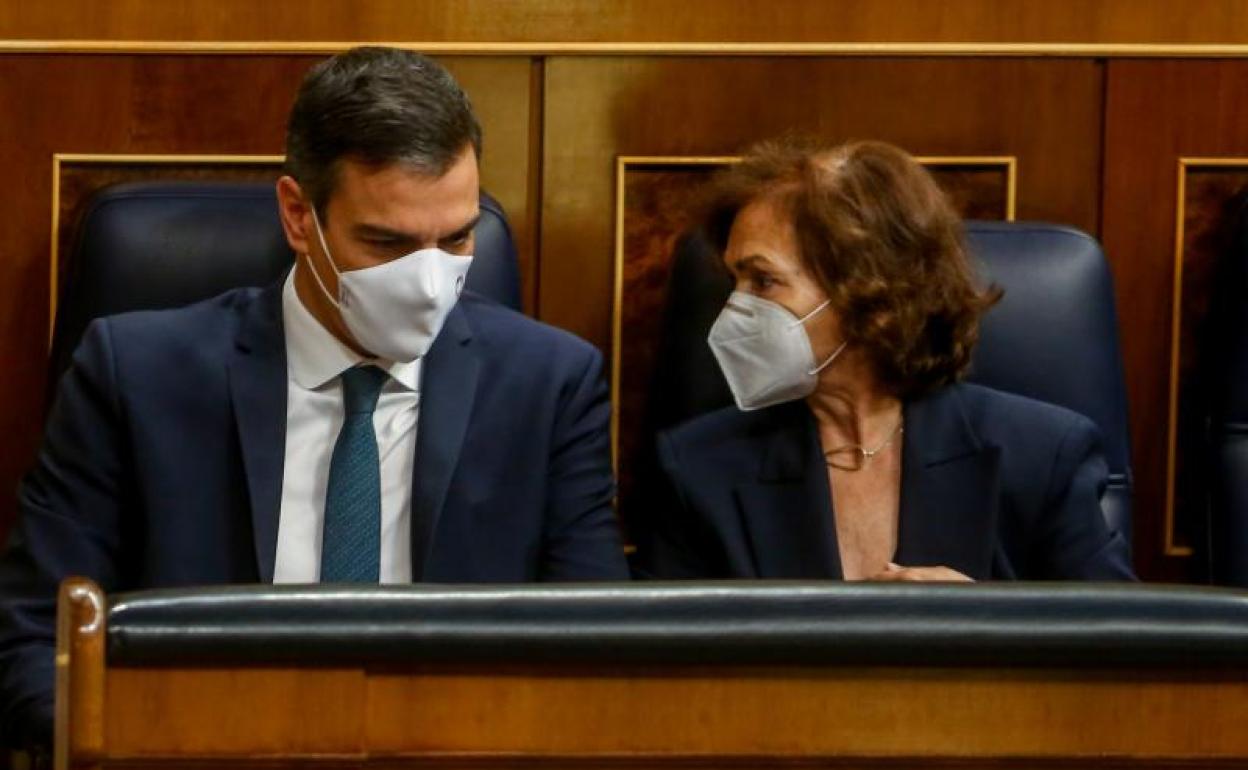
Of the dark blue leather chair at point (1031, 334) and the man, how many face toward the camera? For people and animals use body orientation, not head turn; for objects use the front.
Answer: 2

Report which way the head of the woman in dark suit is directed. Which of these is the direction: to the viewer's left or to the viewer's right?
to the viewer's left

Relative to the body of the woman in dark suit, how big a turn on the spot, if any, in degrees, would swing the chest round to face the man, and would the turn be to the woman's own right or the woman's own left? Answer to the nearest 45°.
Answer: approximately 45° to the woman's own right

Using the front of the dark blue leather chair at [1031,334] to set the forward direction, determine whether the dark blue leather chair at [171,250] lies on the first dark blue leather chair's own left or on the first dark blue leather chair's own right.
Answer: on the first dark blue leather chair's own right

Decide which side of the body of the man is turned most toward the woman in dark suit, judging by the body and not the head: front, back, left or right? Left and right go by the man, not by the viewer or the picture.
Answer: left

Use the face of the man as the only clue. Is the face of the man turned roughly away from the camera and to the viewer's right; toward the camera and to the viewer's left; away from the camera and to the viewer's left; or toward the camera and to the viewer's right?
toward the camera and to the viewer's right

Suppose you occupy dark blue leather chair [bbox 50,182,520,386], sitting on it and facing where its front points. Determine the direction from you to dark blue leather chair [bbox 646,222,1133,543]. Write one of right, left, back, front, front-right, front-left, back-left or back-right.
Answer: left

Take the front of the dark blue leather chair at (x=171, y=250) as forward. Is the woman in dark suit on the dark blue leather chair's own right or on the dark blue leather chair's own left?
on the dark blue leather chair's own left

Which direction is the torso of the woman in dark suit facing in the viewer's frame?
toward the camera

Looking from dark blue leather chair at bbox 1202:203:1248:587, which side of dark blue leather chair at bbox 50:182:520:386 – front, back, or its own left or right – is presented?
left

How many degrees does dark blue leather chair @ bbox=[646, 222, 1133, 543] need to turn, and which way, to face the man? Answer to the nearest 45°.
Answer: approximately 45° to its right

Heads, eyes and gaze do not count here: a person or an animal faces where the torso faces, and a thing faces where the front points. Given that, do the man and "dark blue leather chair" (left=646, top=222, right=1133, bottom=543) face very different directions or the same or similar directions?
same or similar directions

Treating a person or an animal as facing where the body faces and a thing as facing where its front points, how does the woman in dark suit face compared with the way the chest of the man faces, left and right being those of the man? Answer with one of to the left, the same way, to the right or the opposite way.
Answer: the same way

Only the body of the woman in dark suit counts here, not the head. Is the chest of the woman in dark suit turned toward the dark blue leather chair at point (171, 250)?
no

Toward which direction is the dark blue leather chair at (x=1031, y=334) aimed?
toward the camera

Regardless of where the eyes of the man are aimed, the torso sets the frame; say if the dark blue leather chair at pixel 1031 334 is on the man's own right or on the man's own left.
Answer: on the man's own left
